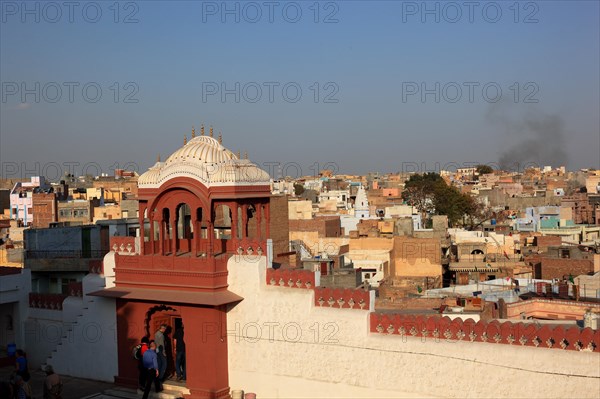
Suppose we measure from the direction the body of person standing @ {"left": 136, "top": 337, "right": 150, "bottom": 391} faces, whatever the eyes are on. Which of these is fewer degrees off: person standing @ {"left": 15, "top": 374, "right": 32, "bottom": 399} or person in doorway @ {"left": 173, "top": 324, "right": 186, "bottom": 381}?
the person in doorway

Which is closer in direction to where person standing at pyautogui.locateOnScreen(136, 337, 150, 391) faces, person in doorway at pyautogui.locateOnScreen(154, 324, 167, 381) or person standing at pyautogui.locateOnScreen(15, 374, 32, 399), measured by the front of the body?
the person in doorway

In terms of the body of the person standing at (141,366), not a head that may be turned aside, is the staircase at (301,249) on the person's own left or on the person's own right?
on the person's own left

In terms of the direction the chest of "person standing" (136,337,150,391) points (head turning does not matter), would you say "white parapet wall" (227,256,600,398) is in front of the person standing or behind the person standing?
in front

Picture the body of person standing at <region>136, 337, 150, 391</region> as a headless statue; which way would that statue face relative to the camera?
to the viewer's right

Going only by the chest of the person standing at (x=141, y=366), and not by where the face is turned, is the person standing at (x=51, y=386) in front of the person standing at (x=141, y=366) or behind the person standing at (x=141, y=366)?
behind

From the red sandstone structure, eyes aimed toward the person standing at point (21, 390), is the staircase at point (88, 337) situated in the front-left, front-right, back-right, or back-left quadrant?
front-right

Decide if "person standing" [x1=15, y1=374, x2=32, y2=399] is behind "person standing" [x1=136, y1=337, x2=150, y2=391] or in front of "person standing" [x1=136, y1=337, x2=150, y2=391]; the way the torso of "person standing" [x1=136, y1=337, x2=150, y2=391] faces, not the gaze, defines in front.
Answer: behind
